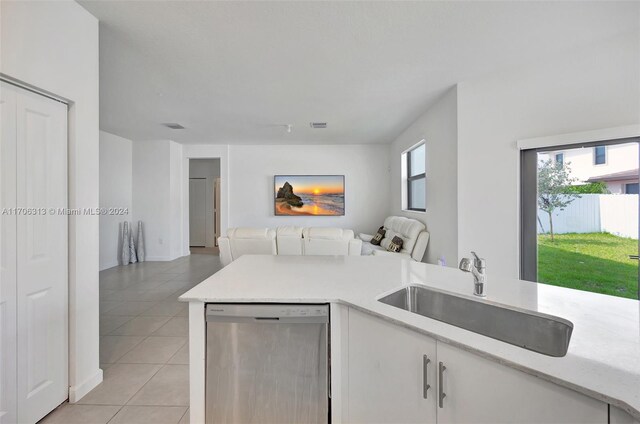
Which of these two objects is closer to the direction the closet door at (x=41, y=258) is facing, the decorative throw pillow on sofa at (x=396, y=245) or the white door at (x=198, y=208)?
the decorative throw pillow on sofa

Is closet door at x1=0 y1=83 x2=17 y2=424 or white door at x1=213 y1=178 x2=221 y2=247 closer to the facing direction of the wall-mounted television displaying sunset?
the closet door

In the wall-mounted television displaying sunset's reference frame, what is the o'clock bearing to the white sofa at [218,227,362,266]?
The white sofa is roughly at 12 o'clock from the wall-mounted television displaying sunset.

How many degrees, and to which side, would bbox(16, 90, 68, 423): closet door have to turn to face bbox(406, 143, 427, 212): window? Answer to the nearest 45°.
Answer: approximately 45° to its left

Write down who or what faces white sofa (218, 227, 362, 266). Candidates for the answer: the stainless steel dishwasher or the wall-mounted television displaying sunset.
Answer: the wall-mounted television displaying sunset

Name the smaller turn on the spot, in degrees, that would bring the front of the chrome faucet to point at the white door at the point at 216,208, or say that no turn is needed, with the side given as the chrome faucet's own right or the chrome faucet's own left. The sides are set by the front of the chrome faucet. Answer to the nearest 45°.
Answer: approximately 90° to the chrome faucet's own right
